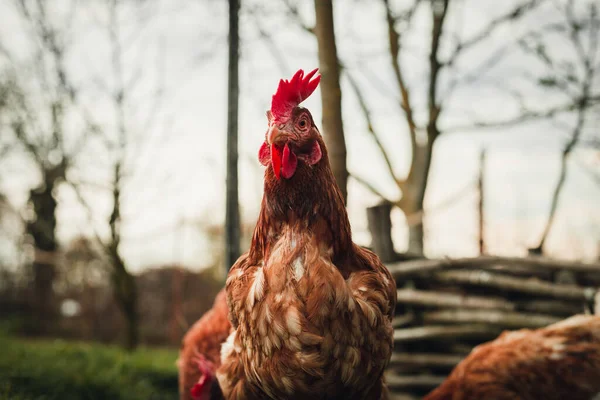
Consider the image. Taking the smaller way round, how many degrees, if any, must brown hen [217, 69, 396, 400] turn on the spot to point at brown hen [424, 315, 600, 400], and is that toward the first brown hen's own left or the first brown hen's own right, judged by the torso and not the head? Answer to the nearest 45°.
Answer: approximately 135° to the first brown hen's own left

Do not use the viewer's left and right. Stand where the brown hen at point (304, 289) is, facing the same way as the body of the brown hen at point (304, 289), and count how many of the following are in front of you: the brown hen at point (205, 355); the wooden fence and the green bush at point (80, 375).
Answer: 0

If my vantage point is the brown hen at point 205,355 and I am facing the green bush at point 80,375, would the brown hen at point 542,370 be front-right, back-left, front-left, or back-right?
back-right

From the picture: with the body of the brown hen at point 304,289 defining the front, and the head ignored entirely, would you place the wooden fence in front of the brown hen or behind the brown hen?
behind

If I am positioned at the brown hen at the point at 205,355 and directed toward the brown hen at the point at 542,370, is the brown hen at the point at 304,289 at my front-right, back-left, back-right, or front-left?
front-right

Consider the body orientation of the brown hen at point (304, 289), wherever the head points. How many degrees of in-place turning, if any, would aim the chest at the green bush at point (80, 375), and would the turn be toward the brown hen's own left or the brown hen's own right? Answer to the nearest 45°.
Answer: approximately 135° to the brown hen's own right

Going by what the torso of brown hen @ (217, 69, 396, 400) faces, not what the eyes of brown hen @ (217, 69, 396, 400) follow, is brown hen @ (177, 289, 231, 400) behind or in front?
behind

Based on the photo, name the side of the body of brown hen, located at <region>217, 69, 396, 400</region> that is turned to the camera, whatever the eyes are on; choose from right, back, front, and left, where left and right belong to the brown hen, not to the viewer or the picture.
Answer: front
